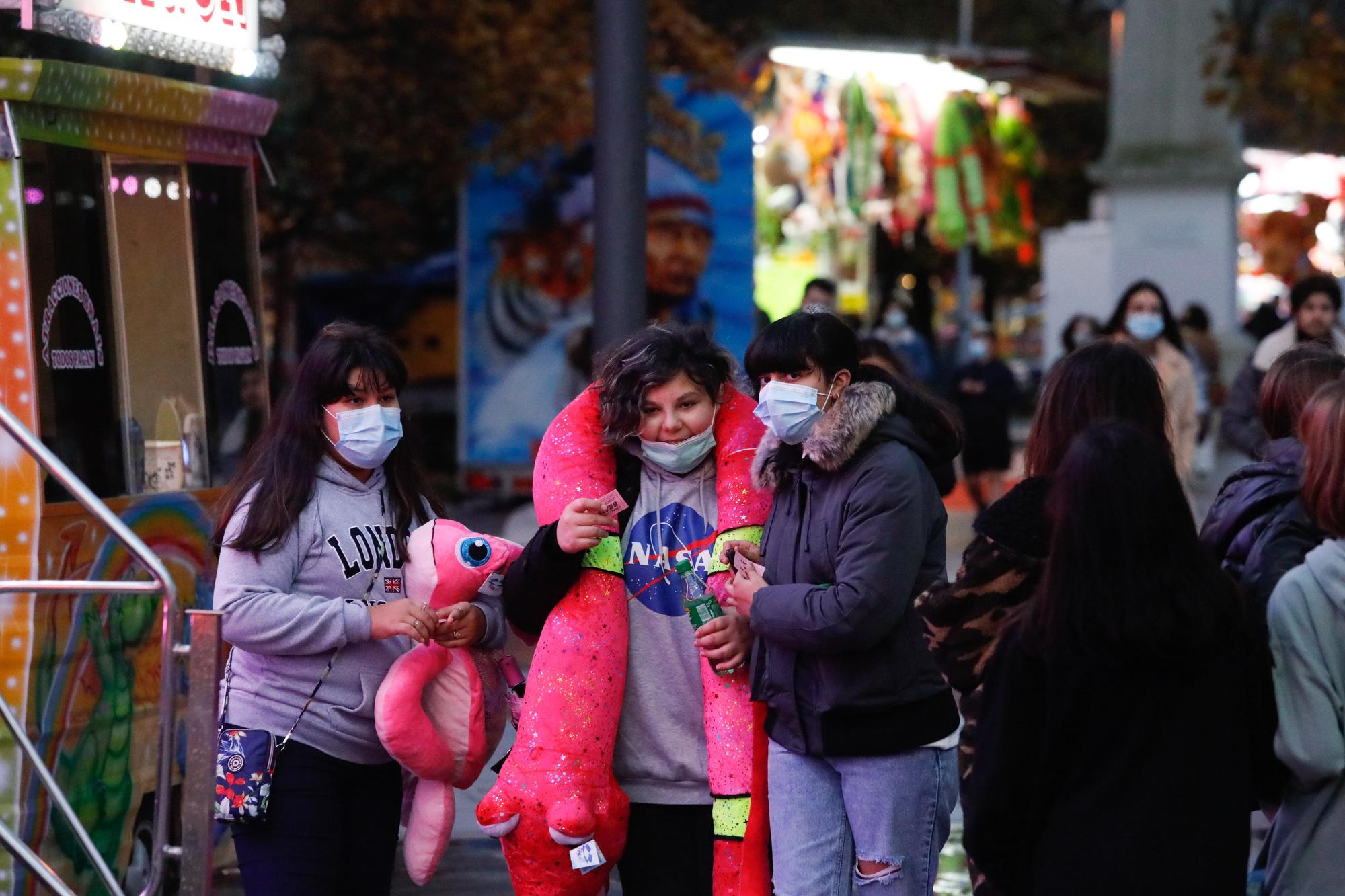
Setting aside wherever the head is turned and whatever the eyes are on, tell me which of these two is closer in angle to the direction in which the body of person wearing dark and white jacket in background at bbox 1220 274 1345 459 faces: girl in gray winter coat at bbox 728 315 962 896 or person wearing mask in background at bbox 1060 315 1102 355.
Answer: the girl in gray winter coat

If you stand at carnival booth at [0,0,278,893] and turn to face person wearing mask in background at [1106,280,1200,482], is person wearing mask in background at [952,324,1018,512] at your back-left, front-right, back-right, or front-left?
front-left

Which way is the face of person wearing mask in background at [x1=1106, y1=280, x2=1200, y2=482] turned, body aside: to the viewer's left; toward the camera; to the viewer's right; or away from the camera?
toward the camera

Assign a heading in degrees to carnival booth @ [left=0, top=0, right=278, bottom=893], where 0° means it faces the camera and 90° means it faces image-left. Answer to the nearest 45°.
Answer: approximately 315°

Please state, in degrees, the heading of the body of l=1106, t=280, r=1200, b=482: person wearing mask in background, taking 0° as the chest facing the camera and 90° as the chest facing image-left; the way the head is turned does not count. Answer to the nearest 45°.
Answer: approximately 0°

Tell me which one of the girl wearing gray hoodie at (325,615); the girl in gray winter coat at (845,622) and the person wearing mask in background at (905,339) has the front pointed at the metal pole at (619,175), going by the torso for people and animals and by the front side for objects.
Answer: the person wearing mask in background

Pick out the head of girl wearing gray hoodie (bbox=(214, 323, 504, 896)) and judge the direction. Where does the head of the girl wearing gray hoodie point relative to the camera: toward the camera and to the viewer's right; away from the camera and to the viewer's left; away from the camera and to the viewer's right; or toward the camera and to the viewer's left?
toward the camera and to the viewer's right

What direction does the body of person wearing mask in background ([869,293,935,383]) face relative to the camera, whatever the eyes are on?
toward the camera

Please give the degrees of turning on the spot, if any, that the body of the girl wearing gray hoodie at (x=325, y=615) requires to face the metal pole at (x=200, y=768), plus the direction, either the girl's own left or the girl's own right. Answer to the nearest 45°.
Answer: approximately 90° to the girl's own right

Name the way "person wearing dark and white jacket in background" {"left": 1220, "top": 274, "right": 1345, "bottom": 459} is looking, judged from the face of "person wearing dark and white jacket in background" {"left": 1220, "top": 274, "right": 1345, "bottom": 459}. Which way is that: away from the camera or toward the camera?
toward the camera

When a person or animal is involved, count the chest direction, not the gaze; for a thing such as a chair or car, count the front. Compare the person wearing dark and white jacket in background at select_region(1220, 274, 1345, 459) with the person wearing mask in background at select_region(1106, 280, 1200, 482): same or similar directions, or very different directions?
same or similar directions

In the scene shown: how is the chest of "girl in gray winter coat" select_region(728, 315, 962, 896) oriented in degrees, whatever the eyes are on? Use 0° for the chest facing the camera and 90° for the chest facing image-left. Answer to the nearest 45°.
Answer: approximately 45°
